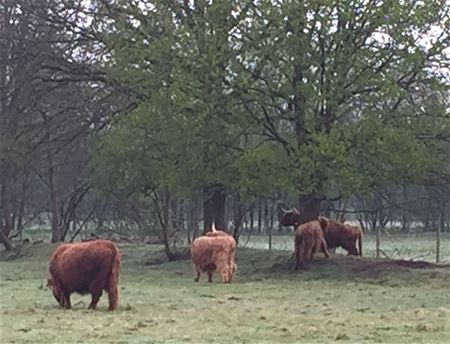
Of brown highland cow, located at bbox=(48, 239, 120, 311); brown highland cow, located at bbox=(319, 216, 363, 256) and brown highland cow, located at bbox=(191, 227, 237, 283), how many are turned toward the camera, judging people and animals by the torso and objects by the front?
0

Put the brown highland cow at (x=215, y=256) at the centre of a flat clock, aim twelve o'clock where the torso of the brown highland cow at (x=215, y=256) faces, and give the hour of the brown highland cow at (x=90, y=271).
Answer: the brown highland cow at (x=90, y=271) is roughly at 8 o'clock from the brown highland cow at (x=215, y=256).

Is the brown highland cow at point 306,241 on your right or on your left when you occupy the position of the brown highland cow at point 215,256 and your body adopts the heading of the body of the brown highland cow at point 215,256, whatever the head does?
on your right

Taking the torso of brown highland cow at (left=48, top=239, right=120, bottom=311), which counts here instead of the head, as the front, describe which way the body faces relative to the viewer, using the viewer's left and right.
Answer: facing away from the viewer and to the left of the viewer

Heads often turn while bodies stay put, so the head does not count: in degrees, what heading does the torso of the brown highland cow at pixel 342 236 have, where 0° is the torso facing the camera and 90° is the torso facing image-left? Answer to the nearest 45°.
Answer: approximately 90°

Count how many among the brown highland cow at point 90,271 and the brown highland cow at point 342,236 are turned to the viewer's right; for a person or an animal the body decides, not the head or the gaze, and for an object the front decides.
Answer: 0

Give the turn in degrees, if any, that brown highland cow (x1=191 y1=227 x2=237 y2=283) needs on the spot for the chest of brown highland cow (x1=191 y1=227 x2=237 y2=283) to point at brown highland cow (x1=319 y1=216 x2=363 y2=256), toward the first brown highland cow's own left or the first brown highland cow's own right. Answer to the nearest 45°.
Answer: approximately 90° to the first brown highland cow's own right

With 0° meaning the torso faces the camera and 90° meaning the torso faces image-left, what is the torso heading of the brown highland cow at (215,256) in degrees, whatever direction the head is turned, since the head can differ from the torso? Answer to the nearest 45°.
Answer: approximately 135°
